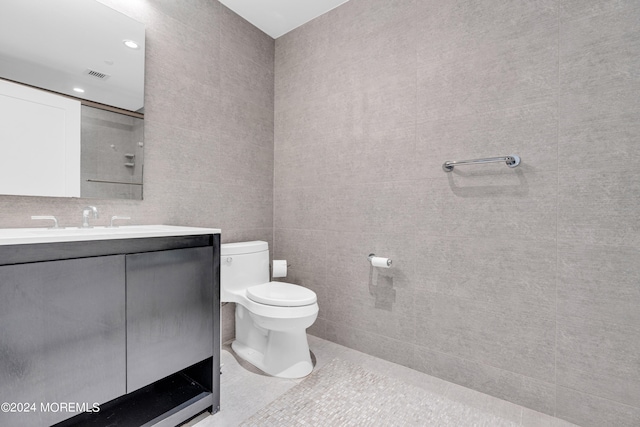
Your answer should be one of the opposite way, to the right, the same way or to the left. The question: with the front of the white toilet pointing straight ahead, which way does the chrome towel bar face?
to the right

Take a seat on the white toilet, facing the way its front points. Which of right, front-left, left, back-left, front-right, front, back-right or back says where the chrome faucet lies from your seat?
back-right

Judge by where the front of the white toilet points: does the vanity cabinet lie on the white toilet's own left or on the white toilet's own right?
on the white toilet's own right
